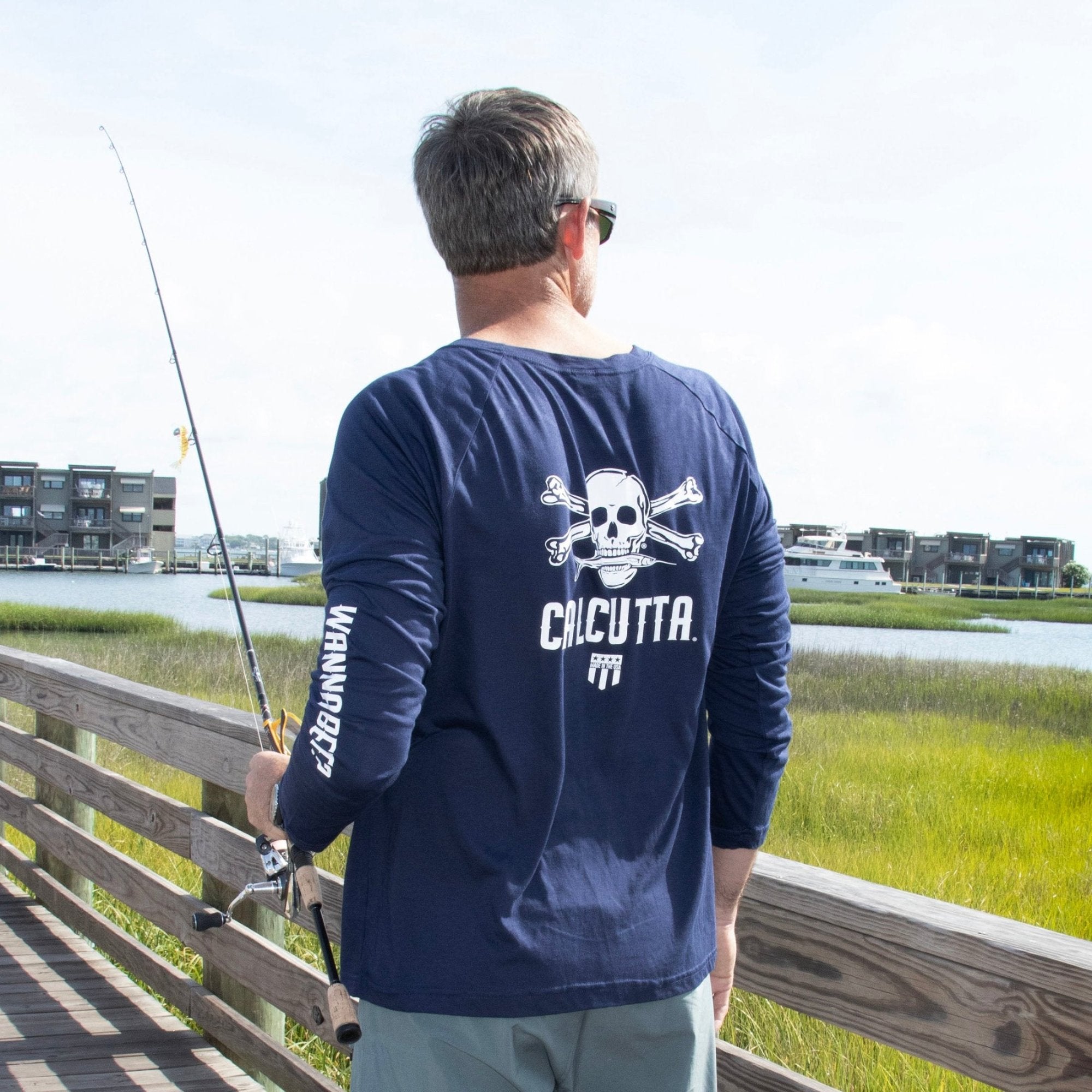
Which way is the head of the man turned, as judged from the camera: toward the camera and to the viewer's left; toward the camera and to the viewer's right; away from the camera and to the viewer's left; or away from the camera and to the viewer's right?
away from the camera and to the viewer's right

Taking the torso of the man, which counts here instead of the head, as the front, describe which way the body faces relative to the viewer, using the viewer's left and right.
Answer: facing away from the viewer and to the left of the viewer
